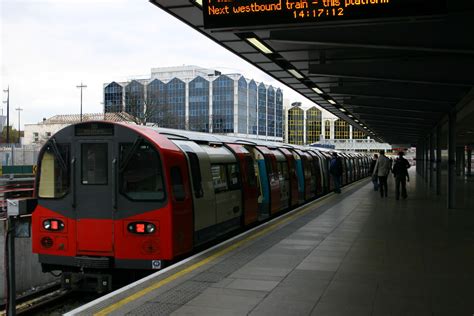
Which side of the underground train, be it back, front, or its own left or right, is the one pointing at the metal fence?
right

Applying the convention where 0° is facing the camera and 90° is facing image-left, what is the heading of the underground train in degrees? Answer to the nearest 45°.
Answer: approximately 45°

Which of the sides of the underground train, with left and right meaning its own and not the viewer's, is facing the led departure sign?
front

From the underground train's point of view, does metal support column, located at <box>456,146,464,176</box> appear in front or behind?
behind
